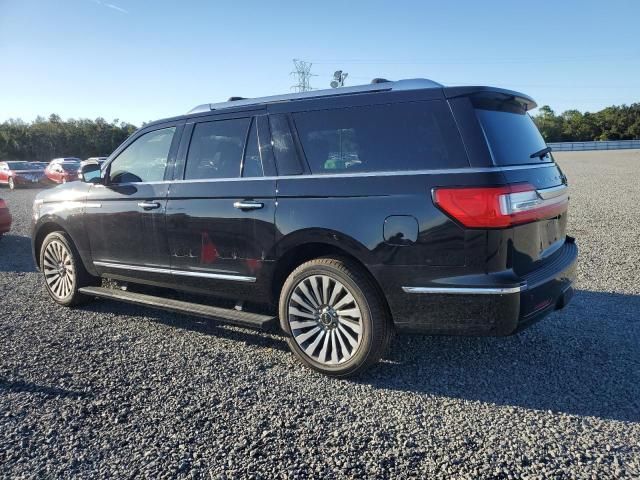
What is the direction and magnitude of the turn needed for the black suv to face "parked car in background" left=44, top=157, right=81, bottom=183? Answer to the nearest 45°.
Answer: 0° — it already faces it

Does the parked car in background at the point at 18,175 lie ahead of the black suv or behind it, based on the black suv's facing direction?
ahead

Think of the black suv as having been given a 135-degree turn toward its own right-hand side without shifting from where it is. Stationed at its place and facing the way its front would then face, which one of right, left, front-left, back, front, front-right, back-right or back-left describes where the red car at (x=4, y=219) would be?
back-left

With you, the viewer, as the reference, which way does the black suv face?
facing away from the viewer and to the left of the viewer
